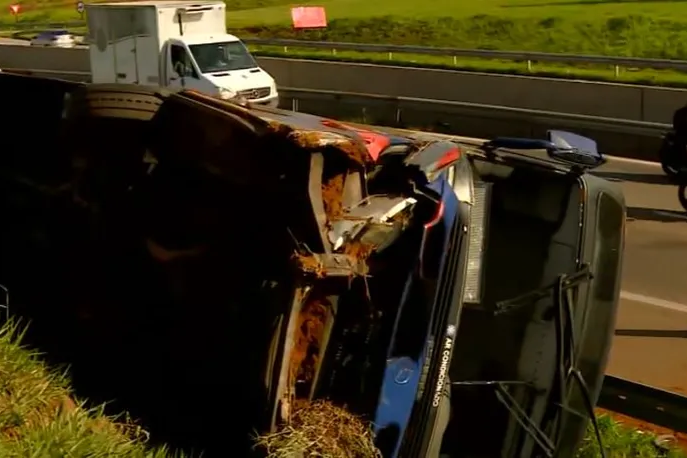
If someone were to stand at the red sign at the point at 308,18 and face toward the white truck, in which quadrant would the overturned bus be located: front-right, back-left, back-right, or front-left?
front-left

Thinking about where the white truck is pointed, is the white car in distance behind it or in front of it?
behind

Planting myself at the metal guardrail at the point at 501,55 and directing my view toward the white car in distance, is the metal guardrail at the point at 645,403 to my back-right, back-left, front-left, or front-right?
back-left

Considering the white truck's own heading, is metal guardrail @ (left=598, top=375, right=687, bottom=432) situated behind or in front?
in front

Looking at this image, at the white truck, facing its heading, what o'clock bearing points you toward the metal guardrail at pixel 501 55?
The metal guardrail is roughly at 10 o'clock from the white truck.

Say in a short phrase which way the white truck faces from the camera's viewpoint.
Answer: facing the viewer and to the right of the viewer

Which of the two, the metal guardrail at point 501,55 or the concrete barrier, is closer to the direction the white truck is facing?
the concrete barrier

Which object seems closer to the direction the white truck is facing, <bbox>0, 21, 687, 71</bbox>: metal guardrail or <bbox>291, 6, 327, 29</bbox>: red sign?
the metal guardrail

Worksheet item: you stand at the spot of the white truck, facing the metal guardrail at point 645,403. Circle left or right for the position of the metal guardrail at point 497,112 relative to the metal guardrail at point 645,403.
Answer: left

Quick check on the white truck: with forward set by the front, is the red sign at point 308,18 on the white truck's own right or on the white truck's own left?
on the white truck's own left

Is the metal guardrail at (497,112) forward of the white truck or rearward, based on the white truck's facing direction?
forward
